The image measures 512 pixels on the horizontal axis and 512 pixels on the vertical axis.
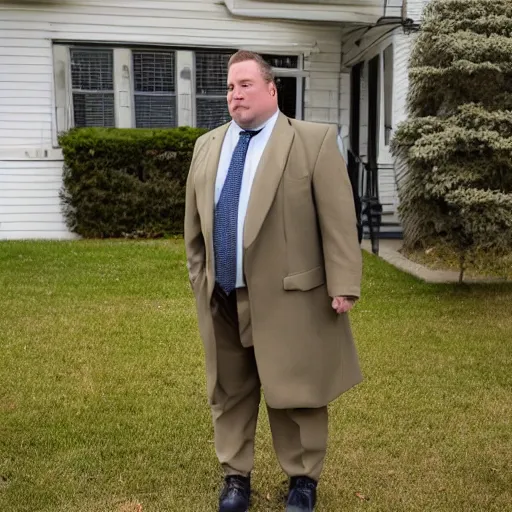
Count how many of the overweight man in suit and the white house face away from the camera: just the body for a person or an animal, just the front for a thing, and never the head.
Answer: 0

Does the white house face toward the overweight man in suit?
yes

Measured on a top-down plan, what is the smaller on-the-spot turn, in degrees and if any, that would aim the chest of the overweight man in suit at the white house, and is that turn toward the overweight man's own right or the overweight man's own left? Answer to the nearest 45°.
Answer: approximately 135° to the overweight man's own right

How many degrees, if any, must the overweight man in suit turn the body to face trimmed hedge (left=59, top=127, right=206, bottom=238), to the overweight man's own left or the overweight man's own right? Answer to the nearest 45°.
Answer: approximately 135° to the overweight man's own right

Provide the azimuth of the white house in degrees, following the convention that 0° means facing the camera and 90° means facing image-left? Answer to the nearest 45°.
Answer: approximately 0°
